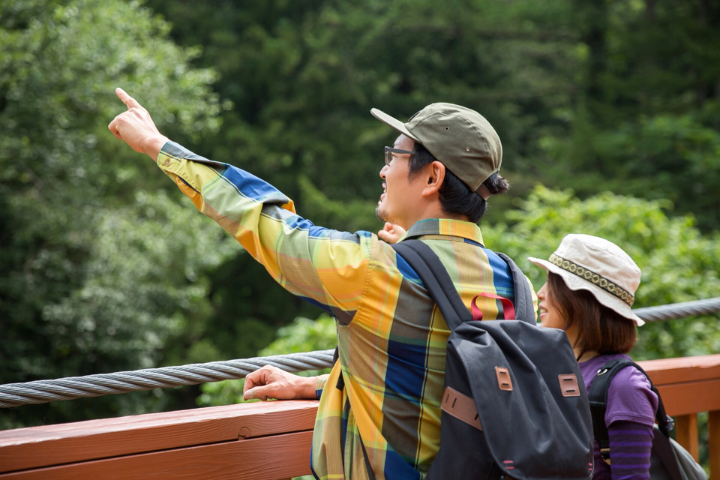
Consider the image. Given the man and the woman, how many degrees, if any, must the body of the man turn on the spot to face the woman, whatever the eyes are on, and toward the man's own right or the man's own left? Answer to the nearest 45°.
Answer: approximately 90° to the man's own right

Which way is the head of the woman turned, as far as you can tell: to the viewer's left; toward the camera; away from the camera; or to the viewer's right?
to the viewer's left

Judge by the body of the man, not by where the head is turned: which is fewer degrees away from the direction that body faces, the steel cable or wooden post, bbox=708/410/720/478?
the steel cable

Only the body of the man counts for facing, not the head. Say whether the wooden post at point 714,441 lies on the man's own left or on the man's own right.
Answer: on the man's own right

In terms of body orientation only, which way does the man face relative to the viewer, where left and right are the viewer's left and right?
facing away from the viewer and to the left of the viewer

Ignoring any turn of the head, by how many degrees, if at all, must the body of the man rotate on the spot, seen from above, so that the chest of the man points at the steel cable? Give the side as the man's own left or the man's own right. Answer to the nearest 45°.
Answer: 0° — they already face it

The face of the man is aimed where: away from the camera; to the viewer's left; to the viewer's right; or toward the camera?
to the viewer's left
